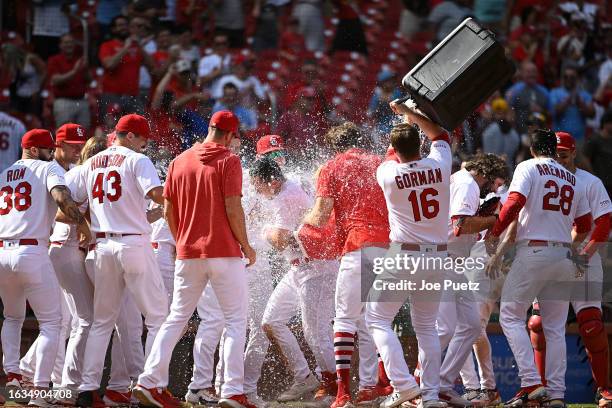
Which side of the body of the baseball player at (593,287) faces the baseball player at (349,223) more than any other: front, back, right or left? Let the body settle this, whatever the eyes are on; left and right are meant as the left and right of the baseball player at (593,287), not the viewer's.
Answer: front

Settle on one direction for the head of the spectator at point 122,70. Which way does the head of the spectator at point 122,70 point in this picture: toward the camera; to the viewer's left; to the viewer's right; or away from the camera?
toward the camera

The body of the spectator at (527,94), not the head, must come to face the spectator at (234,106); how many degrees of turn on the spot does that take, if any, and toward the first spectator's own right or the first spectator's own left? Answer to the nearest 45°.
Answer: approximately 45° to the first spectator's own right

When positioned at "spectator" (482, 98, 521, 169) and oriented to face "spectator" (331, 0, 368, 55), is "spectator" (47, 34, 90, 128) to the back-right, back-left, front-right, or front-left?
front-left

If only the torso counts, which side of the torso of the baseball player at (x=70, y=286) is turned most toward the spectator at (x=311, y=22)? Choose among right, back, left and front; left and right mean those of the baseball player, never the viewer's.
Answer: left

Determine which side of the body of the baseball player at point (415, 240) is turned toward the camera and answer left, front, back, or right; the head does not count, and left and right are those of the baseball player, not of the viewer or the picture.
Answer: back

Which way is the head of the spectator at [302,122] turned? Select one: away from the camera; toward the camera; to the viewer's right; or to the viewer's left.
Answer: toward the camera

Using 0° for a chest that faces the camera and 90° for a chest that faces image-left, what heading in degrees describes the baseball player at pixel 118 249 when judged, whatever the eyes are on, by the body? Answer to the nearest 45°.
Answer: approximately 225°

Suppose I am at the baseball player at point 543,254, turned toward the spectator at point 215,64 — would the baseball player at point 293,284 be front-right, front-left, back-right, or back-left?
front-left

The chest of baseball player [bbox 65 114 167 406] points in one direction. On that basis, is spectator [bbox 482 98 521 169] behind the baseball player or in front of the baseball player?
in front

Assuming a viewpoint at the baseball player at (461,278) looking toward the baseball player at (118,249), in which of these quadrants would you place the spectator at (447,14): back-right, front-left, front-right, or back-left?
back-right

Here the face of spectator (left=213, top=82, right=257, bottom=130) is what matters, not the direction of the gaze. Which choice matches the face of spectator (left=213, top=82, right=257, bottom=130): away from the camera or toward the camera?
toward the camera

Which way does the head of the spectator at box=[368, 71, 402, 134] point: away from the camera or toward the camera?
toward the camera

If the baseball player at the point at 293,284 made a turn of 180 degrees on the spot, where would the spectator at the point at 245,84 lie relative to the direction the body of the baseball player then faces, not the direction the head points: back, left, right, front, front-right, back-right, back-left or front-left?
front-left

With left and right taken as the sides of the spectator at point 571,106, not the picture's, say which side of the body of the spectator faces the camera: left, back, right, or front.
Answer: front

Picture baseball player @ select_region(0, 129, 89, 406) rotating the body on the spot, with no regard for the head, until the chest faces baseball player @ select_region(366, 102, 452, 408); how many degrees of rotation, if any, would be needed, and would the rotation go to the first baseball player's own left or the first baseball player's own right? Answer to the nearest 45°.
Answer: approximately 90° to the first baseball player's own right

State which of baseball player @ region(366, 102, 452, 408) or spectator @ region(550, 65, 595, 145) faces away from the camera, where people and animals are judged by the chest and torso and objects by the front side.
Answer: the baseball player
